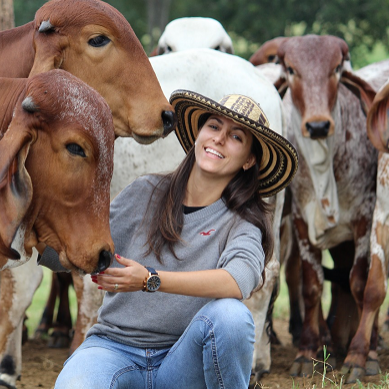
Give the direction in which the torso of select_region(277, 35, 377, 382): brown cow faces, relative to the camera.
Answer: toward the camera

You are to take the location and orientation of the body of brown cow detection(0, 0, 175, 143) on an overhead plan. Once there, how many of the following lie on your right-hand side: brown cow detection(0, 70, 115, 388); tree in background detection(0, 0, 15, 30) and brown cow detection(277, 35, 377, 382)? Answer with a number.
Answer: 1

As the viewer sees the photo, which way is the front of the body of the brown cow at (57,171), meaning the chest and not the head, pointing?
to the viewer's right

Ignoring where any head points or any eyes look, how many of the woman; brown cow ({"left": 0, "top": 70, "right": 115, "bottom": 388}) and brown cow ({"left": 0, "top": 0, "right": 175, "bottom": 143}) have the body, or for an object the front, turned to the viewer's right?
2

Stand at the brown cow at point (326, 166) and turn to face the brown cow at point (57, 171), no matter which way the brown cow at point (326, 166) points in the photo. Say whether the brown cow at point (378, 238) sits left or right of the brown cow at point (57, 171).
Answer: left

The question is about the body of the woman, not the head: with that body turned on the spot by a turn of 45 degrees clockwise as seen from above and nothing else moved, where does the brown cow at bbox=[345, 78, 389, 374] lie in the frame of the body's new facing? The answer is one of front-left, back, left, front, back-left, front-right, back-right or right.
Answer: back

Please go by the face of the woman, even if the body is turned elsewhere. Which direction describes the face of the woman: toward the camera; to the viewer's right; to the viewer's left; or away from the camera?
toward the camera

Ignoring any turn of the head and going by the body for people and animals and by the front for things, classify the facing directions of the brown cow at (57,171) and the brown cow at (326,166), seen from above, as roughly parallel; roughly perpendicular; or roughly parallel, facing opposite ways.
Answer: roughly perpendicular

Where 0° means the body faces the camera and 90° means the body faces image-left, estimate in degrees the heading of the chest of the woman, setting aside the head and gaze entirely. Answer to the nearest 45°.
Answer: approximately 0°

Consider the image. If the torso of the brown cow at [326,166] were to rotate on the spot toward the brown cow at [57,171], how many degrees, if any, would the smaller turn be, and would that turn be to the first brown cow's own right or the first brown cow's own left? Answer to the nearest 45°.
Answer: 0° — it already faces it

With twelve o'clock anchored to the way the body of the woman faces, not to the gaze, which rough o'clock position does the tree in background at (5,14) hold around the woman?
The tree in background is roughly at 5 o'clock from the woman.

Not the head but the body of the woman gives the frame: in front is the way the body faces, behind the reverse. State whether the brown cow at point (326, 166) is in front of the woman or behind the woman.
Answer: behind

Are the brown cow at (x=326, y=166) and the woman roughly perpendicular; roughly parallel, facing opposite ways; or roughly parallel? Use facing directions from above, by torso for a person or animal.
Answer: roughly parallel

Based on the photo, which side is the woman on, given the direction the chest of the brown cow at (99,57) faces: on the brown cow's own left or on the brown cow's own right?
on the brown cow's own right

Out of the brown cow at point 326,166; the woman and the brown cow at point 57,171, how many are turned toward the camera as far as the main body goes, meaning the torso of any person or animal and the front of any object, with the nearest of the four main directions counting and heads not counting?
2
